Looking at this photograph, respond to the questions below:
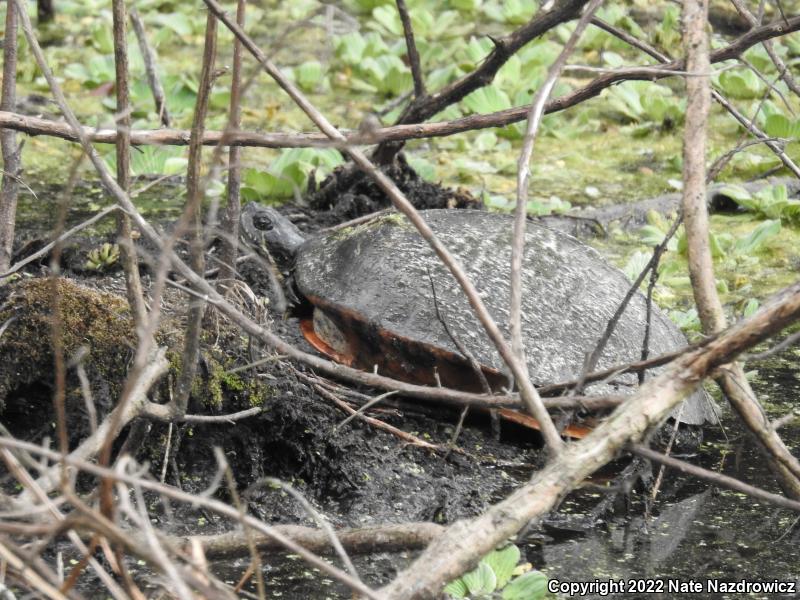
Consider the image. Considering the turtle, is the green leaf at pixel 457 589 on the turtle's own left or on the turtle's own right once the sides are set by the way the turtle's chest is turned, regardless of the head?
on the turtle's own left

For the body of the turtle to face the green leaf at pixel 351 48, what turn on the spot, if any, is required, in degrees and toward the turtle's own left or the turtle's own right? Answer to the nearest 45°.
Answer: approximately 90° to the turtle's own right

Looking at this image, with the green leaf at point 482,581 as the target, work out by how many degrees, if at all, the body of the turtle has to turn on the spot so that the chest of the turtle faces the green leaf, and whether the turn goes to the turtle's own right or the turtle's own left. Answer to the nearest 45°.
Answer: approximately 90° to the turtle's own left

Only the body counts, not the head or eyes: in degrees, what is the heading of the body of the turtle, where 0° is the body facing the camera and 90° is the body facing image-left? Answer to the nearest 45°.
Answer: approximately 90°

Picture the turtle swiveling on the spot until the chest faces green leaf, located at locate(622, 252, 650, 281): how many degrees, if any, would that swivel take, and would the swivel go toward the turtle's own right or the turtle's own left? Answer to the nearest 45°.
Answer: approximately 135° to the turtle's own right

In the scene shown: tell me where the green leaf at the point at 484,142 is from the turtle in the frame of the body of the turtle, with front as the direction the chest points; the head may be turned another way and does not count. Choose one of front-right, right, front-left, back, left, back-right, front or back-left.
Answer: right

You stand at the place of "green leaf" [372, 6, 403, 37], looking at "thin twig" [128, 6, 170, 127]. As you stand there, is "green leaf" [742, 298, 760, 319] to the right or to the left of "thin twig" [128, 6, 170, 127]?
left

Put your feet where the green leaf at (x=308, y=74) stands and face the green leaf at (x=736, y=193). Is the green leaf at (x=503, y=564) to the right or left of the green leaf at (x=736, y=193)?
right

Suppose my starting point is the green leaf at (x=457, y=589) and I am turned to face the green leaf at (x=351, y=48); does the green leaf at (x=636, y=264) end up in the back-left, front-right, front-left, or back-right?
front-right

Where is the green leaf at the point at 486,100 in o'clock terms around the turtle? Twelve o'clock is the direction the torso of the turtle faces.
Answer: The green leaf is roughly at 3 o'clock from the turtle.

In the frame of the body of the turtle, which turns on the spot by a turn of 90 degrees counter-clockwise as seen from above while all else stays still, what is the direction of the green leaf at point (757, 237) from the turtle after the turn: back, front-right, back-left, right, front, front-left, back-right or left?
back-left

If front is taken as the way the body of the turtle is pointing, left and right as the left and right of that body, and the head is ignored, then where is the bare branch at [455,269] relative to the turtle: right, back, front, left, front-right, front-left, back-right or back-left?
left

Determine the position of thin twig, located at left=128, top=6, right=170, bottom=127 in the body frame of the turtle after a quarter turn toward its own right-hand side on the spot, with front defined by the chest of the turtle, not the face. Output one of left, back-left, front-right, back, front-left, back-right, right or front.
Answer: front-left

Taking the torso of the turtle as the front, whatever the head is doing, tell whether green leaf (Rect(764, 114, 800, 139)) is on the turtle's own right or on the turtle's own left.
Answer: on the turtle's own right
